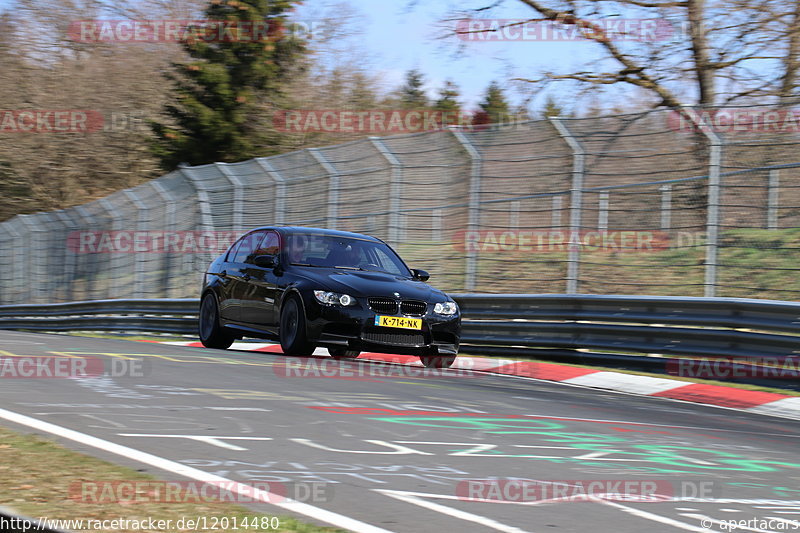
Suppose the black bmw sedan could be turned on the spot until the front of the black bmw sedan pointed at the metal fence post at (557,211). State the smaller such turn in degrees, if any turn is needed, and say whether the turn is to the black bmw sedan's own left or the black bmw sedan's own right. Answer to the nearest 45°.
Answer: approximately 45° to the black bmw sedan's own left

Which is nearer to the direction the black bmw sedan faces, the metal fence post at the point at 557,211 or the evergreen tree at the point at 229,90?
the metal fence post

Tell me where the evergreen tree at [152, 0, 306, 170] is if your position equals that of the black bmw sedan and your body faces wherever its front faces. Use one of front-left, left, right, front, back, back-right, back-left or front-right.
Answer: back-left

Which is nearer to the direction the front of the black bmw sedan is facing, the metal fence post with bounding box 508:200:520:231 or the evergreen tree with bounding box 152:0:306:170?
the metal fence post

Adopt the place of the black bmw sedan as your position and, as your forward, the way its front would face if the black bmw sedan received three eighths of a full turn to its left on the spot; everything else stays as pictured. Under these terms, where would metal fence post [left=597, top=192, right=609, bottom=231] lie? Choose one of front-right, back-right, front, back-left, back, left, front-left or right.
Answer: front

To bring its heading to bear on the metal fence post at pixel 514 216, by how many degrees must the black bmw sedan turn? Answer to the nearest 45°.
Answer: approximately 90° to its left

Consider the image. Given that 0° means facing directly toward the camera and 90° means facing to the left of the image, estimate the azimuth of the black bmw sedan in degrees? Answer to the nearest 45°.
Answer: approximately 315°
